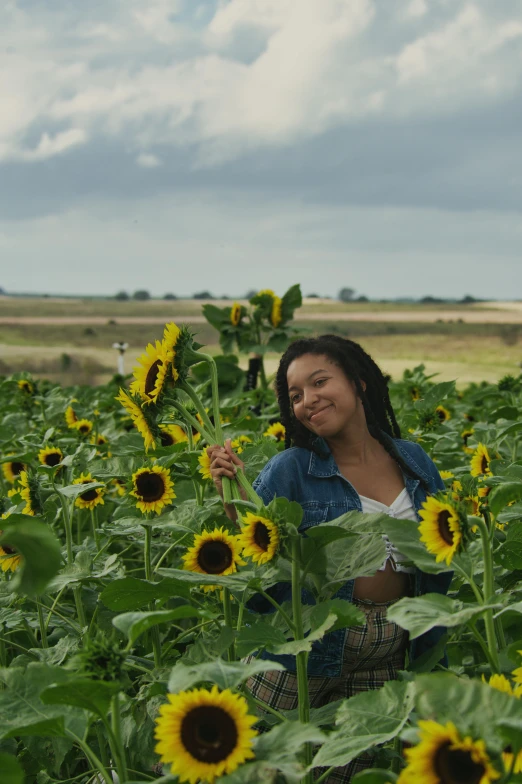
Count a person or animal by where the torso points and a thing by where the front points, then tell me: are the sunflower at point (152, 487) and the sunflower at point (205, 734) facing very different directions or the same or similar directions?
same or similar directions

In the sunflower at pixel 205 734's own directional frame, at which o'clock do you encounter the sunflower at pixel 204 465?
the sunflower at pixel 204 465 is roughly at 6 o'clock from the sunflower at pixel 205 734.

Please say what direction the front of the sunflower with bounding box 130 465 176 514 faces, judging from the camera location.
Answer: facing the viewer

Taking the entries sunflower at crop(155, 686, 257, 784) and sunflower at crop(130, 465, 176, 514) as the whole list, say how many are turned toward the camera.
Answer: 2

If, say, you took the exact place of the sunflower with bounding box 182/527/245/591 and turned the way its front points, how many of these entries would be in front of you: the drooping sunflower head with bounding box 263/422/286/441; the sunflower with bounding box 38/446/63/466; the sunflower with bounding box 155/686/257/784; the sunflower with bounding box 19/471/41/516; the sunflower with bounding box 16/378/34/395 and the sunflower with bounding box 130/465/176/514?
1

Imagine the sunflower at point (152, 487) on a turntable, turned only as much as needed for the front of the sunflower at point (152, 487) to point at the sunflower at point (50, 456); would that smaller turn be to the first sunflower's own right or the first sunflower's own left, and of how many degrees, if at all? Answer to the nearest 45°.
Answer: approximately 135° to the first sunflower's own right

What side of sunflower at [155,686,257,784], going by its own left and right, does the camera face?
front

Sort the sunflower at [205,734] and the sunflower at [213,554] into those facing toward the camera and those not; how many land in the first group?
2

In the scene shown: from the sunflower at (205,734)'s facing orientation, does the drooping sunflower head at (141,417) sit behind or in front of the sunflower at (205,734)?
behind

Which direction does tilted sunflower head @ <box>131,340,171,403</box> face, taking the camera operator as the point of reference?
facing the viewer and to the left of the viewer

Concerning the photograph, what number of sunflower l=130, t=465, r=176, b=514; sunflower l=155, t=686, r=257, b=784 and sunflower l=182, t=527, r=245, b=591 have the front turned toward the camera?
3
